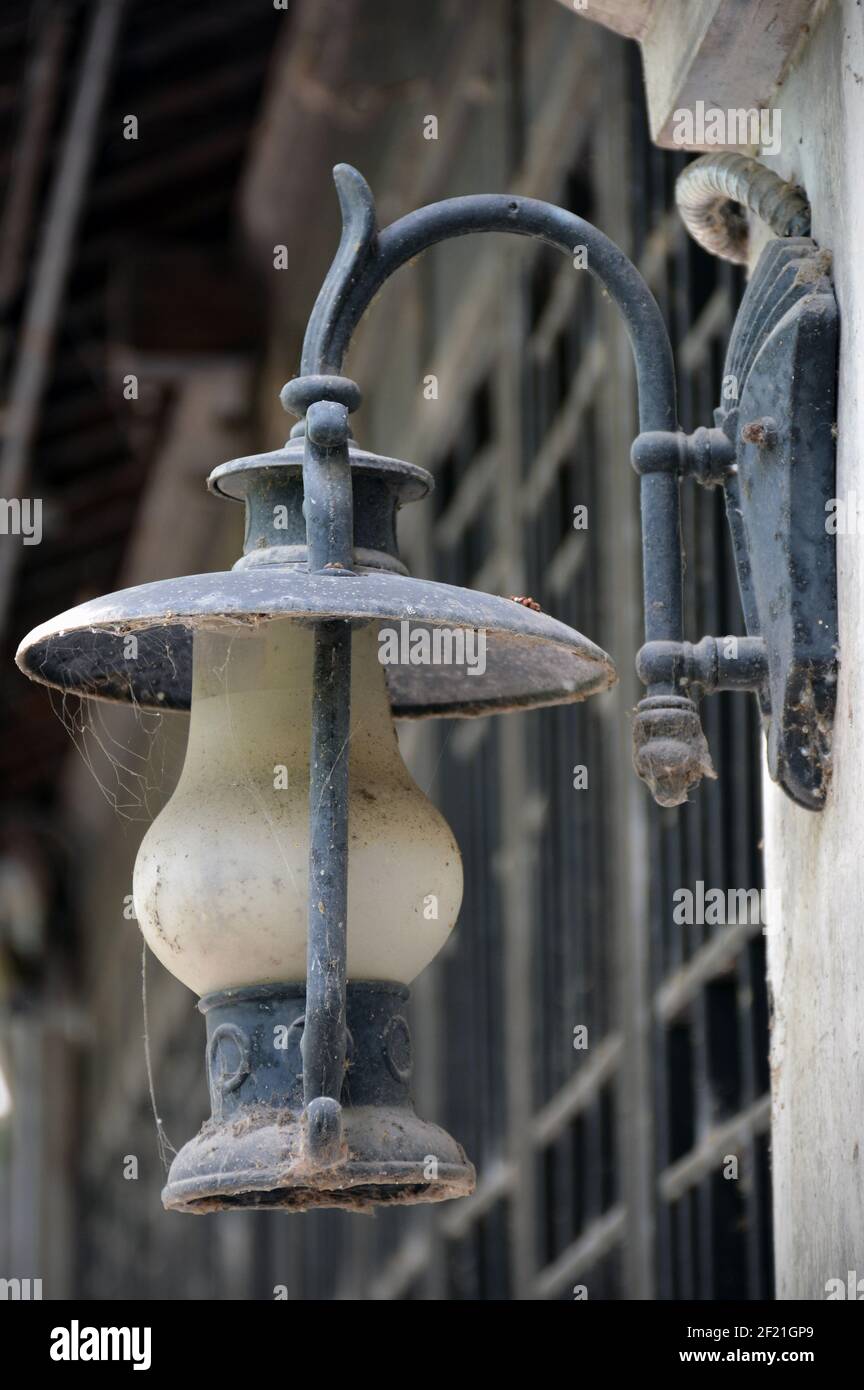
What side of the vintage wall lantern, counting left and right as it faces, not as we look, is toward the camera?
left
